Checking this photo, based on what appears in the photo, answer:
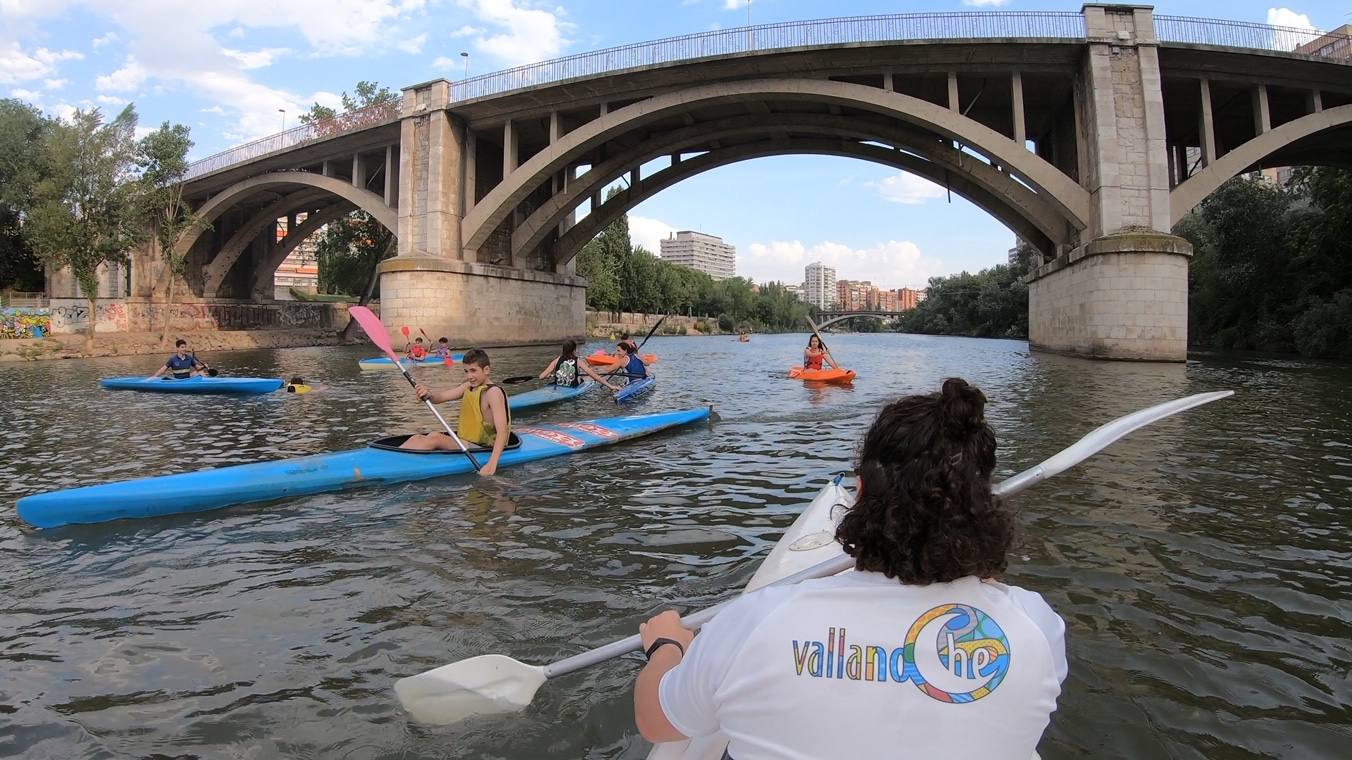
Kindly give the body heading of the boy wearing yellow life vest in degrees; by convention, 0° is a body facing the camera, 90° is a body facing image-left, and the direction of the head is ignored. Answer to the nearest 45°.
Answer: approximately 45°

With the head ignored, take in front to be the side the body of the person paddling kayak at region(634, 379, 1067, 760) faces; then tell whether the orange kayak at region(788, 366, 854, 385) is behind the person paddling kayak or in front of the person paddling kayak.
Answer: in front

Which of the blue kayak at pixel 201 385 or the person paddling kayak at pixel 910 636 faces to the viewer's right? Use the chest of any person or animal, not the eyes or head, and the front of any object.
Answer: the blue kayak

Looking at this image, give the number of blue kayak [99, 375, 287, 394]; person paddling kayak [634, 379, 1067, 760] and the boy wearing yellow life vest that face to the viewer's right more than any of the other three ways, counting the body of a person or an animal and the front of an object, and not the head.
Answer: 1

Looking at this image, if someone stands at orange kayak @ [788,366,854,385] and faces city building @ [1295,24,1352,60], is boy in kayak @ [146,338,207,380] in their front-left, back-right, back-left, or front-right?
back-left

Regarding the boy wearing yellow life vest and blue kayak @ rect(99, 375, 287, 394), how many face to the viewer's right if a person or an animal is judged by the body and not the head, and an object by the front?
1

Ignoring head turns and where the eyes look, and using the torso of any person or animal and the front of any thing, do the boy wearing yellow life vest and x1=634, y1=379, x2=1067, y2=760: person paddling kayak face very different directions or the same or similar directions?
very different directions

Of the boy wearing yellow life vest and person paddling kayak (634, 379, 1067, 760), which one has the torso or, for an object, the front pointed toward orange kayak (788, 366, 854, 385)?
the person paddling kayak

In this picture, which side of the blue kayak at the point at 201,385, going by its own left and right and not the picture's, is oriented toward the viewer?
right

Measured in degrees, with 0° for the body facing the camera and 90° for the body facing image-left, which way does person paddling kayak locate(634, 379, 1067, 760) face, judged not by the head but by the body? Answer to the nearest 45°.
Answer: approximately 180°

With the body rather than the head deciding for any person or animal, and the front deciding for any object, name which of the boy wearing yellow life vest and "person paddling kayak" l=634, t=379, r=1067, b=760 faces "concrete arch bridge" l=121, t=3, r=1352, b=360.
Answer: the person paddling kayak

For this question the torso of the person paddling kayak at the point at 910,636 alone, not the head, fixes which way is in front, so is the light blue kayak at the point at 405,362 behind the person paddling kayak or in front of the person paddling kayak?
in front
